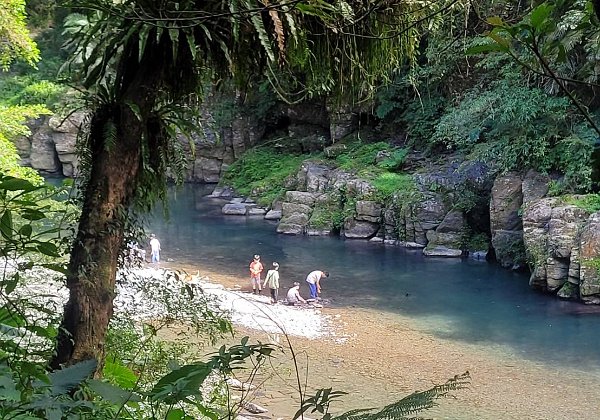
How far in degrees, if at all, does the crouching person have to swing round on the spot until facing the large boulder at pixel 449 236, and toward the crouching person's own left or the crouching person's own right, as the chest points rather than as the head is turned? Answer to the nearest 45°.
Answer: approximately 45° to the crouching person's own left

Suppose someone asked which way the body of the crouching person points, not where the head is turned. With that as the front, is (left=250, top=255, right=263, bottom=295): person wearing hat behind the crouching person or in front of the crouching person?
behind

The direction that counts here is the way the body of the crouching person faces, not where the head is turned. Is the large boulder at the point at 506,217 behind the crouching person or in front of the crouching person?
in front

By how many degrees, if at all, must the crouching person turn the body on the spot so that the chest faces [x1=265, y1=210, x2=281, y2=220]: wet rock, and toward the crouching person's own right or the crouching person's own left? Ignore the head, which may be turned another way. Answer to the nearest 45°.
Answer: approximately 90° to the crouching person's own left

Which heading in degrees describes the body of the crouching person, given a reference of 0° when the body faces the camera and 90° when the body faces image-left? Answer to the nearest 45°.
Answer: approximately 270°
